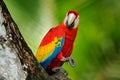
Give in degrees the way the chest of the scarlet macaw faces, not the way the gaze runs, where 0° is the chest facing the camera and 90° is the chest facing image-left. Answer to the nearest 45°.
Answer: approximately 315°
